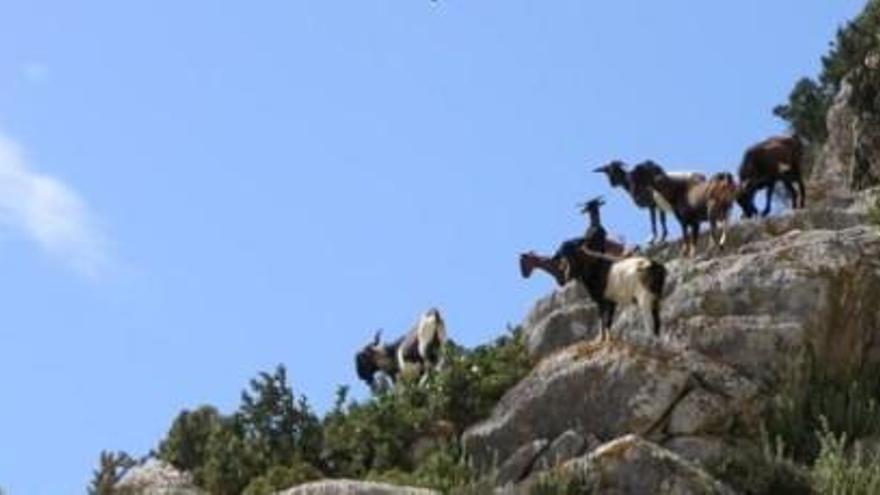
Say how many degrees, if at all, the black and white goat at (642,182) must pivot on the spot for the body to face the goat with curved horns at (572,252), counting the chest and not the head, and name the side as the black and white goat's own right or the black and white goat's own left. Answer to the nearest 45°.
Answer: approximately 45° to the black and white goat's own left

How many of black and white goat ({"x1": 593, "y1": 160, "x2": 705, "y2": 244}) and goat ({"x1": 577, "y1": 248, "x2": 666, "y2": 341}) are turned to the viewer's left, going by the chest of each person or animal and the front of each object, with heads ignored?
2

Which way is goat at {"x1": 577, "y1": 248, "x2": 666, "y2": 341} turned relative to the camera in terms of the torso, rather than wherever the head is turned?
to the viewer's left

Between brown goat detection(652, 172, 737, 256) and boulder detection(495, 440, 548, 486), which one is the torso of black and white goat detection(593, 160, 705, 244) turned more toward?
the boulder

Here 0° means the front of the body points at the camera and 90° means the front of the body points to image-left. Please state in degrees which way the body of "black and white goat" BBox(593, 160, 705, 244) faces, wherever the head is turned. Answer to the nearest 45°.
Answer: approximately 90°

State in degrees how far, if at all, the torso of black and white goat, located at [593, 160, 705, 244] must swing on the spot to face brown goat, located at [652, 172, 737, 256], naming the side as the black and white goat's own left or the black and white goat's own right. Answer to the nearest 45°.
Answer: approximately 135° to the black and white goat's own left

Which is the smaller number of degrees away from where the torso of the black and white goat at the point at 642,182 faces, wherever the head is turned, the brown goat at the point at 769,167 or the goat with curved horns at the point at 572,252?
the goat with curved horns
